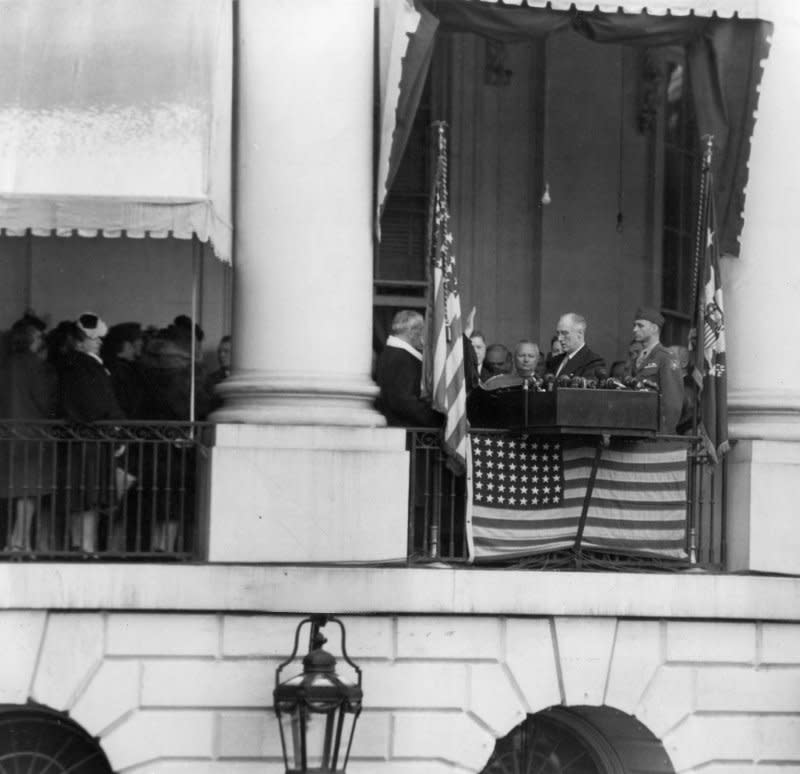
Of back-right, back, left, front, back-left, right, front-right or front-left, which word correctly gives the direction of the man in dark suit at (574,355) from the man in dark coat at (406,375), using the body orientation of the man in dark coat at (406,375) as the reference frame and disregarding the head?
front

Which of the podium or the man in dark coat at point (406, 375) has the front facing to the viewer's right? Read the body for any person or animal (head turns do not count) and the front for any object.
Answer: the man in dark coat

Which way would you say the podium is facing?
toward the camera

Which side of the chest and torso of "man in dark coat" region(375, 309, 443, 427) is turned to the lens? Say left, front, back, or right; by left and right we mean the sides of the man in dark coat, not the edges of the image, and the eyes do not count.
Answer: right

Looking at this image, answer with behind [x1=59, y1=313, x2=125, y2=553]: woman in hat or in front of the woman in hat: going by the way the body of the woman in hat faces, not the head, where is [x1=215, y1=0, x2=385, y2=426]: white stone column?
in front

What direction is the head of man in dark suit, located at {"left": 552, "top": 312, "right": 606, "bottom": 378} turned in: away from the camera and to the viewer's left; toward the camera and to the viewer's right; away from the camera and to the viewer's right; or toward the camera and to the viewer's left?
toward the camera and to the viewer's left

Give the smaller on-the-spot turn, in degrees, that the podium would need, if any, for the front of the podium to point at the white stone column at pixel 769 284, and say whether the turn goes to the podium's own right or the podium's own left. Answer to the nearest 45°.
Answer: approximately 135° to the podium's own left

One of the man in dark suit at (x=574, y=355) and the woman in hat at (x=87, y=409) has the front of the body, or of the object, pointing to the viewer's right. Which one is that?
the woman in hat

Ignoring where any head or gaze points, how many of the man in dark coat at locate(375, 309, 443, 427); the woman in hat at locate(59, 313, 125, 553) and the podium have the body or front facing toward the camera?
1

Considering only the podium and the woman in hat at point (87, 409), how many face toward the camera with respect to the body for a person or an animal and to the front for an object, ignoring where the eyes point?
1

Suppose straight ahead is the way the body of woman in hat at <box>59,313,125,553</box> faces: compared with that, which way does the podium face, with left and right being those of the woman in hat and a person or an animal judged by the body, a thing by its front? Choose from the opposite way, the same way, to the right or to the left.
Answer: to the right

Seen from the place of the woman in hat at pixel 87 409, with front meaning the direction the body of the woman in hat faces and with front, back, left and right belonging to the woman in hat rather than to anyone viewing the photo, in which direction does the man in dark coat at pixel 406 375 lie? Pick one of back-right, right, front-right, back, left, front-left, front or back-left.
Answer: front

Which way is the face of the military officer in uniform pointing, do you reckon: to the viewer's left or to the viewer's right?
to the viewer's left

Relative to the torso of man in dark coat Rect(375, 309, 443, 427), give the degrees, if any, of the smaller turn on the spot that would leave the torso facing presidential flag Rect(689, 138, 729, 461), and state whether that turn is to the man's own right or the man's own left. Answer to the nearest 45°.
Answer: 0° — they already face it

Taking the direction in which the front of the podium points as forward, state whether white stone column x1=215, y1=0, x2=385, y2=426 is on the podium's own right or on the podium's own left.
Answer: on the podium's own right

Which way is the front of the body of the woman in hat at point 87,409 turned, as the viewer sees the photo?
to the viewer's right
